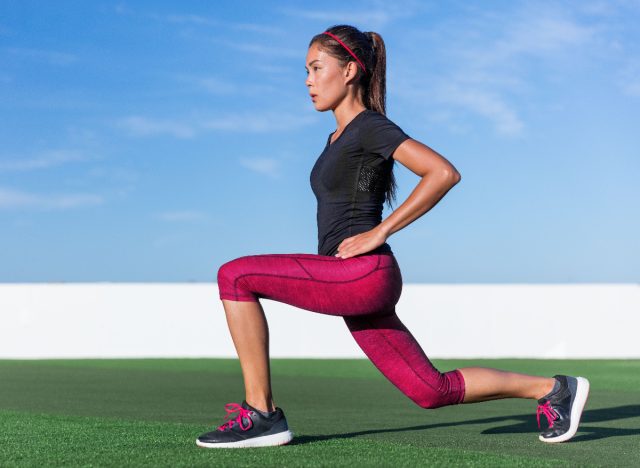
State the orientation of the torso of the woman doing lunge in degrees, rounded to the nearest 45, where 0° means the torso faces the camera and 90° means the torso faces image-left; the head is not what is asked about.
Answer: approximately 90°
